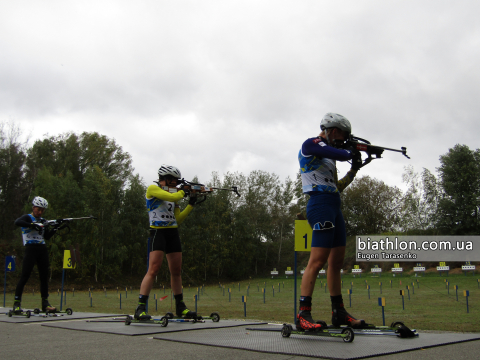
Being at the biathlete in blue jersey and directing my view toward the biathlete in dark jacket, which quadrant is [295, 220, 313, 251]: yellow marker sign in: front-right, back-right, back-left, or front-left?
front-right

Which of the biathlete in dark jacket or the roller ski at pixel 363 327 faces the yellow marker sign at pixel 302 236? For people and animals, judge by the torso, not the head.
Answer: the biathlete in dark jacket

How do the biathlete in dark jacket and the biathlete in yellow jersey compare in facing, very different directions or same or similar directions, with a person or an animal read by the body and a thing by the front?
same or similar directions

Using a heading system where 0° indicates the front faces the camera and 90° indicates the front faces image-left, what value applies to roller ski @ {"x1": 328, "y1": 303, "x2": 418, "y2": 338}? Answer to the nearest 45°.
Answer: approximately 270°

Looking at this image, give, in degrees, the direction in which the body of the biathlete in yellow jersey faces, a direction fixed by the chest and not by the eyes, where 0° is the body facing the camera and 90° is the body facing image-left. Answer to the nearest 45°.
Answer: approximately 315°

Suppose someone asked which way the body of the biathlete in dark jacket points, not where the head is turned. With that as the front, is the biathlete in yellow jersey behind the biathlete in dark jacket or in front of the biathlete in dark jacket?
in front
